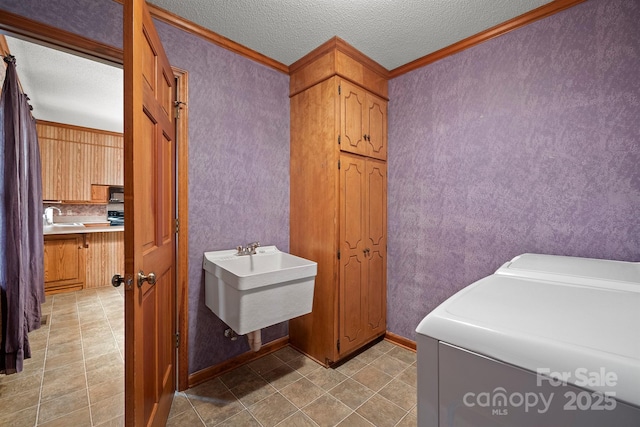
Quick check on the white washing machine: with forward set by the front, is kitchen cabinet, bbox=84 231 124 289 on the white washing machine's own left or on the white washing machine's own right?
on the white washing machine's own right

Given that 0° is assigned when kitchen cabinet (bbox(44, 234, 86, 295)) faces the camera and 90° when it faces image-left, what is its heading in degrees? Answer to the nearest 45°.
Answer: approximately 315°

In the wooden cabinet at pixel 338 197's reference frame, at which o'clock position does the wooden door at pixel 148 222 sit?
The wooden door is roughly at 3 o'clock from the wooden cabinet.

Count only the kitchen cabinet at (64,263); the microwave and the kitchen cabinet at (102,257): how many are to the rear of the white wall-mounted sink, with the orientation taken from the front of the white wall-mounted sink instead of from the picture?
3

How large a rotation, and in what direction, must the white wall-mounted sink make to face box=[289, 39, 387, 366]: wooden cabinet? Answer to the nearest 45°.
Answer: approximately 90° to its left

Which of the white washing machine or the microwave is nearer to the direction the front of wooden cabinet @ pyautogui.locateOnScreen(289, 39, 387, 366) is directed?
the white washing machine

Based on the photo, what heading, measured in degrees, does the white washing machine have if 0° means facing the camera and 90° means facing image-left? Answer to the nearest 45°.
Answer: approximately 45°
